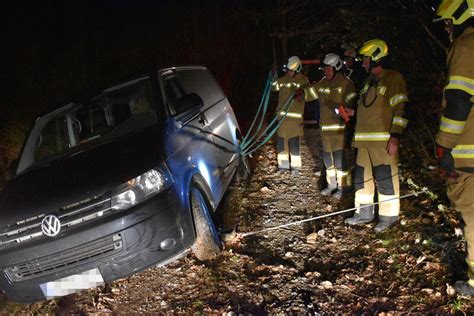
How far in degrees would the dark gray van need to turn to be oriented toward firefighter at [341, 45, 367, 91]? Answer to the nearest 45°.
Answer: approximately 180°

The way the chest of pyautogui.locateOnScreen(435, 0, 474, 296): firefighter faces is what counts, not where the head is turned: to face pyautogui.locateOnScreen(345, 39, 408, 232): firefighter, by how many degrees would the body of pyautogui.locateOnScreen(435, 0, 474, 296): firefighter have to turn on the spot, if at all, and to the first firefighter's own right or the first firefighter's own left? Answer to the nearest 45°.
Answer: approximately 45° to the first firefighter's own right

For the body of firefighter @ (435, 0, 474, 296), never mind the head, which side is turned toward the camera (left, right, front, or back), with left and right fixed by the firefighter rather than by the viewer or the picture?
left

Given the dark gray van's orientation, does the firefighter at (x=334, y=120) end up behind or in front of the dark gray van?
behind

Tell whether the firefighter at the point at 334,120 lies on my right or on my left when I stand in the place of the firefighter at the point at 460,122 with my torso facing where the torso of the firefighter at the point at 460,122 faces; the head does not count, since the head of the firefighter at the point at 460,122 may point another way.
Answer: on my right

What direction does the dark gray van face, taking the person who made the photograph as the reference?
facing the viewer and to the left of the viewer

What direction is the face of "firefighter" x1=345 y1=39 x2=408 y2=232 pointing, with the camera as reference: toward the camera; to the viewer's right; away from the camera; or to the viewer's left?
to the viewer's left

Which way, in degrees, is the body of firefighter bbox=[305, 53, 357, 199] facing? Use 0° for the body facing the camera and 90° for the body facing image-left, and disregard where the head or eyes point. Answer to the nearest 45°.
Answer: approximately 45°

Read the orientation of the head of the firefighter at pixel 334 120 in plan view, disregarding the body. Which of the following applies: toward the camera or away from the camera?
toward the camera
